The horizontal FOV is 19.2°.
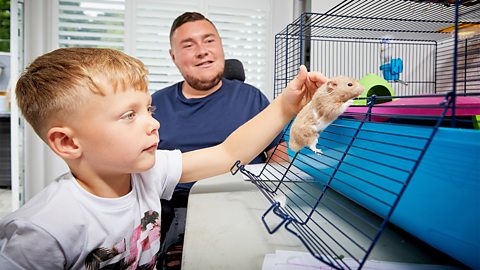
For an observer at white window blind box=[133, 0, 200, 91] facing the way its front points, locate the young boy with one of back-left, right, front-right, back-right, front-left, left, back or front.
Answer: front

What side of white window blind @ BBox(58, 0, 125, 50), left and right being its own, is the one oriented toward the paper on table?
front

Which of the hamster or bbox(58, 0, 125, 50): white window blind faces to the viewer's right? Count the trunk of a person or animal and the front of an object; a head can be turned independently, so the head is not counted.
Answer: the hamster

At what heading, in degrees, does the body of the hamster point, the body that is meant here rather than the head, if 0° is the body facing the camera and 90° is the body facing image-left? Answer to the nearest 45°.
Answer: approximately 270°

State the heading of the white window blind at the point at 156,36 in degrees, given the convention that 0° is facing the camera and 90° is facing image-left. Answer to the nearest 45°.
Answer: approximately 0°

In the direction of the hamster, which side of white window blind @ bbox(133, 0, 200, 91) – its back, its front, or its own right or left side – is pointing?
front

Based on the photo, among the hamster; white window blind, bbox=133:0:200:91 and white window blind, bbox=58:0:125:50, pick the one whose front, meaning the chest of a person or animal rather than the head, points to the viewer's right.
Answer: the hamster

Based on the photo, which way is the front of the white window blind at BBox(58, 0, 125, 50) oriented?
toward the camera

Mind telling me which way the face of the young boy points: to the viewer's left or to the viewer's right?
to the viewer's right

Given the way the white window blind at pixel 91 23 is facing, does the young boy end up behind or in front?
in front

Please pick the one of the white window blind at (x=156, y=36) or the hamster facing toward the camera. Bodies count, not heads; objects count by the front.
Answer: the white window blind
